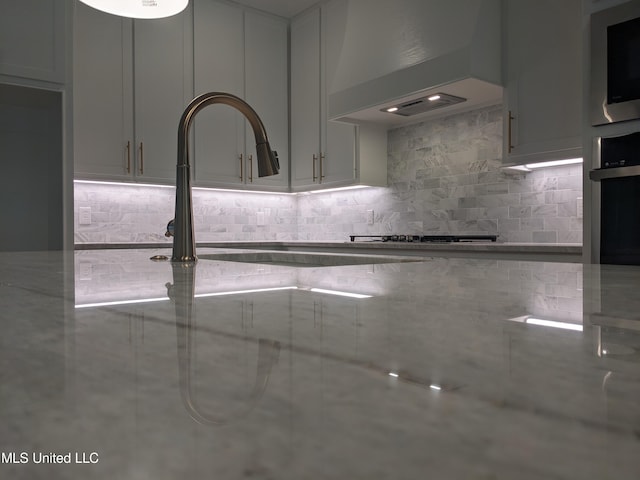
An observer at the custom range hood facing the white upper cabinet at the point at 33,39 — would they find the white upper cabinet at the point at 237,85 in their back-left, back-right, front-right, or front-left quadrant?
front-right

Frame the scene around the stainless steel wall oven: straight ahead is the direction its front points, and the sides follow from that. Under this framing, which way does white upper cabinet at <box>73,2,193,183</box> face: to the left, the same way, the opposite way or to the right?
to the left

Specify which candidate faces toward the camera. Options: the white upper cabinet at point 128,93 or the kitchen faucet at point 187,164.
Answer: the white upper cabinet

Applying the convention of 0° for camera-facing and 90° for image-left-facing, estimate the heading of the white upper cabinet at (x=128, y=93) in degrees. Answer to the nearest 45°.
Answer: approximately 0°

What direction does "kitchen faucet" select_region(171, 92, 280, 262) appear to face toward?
to the viewer's right

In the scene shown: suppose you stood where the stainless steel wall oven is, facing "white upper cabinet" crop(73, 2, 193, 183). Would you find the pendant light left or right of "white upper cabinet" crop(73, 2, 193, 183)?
left

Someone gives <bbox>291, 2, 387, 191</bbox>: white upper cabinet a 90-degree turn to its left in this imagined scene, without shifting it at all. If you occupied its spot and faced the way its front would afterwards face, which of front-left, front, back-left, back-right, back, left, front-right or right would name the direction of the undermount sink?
front-right

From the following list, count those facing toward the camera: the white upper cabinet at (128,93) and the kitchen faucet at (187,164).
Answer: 1

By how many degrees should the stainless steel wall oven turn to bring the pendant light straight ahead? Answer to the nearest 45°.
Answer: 0° — it already faces it

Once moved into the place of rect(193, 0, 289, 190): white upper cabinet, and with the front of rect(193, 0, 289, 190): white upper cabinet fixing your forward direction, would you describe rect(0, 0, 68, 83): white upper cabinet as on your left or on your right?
on your right

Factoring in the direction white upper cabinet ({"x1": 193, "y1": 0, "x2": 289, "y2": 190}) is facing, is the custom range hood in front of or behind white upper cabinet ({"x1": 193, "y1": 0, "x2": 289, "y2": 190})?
in front

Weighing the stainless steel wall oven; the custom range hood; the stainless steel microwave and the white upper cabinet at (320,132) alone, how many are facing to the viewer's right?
0

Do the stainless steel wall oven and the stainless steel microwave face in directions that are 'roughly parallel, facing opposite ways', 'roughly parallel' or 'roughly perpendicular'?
roughly parallel

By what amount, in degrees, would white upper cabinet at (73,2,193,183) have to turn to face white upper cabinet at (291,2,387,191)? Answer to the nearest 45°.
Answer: approximately 90° to its left

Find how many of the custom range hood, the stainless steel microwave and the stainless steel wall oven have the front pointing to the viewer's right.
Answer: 0

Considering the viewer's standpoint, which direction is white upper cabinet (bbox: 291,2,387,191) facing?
facing the viewer and to the left of the viewer

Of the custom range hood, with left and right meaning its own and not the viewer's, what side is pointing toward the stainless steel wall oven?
left

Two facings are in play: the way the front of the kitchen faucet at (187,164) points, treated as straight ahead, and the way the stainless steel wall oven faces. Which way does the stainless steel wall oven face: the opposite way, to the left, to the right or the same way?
the opposite way

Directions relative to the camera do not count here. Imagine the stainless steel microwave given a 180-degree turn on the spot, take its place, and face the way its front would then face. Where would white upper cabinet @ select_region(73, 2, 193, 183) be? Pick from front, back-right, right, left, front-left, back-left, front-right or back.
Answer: back-left
